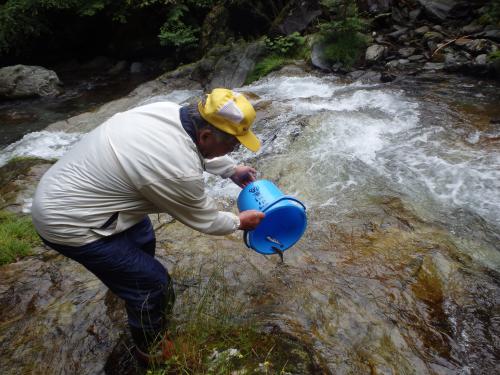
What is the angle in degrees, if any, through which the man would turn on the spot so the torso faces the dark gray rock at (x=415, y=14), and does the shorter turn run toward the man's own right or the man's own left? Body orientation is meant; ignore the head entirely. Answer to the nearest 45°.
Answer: approximately 45° to the man's own left

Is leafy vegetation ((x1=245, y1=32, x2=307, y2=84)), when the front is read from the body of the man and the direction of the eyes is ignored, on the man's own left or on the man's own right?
on the man's own left

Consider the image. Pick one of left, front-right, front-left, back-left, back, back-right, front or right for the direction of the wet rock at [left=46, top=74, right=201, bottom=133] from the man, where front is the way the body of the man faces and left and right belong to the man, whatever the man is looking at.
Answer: left

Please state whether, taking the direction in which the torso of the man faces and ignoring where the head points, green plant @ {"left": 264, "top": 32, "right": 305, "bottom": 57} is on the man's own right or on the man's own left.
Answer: on the man's own left

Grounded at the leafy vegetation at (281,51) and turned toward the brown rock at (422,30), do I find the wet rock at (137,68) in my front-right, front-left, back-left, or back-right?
back-left

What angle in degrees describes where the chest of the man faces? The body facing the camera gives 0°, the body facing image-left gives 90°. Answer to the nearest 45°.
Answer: approximately 270°

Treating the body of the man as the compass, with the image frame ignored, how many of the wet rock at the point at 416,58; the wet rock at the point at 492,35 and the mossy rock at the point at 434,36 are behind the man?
0

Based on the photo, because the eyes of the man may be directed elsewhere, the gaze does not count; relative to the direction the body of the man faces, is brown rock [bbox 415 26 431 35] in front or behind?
in front

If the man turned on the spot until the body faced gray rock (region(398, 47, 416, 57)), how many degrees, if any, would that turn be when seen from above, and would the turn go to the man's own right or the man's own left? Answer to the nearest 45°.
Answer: approximately 45° to the man's own left

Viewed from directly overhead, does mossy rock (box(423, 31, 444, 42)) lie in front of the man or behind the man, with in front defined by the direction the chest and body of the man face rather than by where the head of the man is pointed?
in front

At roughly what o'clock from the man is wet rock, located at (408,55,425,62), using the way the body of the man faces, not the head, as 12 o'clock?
The wet rock is roughly at 11 o'clock from the man.

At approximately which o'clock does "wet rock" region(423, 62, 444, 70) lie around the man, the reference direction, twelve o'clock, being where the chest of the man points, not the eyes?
The wet rock is roughly at 11 o'clock from the man.

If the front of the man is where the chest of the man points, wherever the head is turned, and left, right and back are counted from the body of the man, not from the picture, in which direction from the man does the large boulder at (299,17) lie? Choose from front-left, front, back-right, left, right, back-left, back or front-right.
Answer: front-left

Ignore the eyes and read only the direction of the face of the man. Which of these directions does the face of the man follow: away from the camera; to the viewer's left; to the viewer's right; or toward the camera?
to the viewer's right

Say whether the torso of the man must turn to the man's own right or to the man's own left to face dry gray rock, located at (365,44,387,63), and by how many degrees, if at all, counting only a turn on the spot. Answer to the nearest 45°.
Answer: approximately 45° to the man's own left

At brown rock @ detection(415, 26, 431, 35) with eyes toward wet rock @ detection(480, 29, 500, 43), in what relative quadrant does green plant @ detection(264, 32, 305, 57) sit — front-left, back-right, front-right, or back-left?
back-right

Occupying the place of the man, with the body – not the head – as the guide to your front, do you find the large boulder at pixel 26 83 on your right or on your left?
on your left
